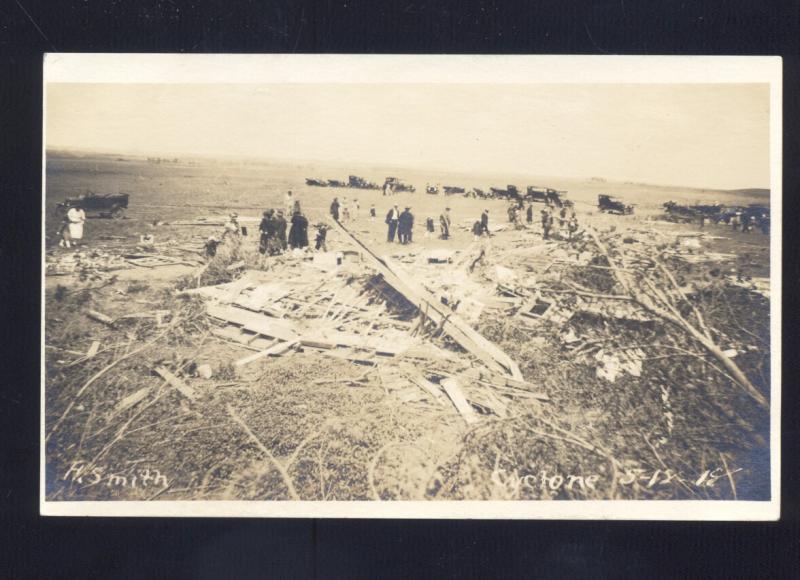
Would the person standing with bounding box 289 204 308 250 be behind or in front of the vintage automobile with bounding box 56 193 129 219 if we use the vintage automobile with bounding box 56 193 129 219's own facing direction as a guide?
behind

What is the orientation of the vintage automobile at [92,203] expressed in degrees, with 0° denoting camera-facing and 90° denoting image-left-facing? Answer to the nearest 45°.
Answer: approximately 90°
